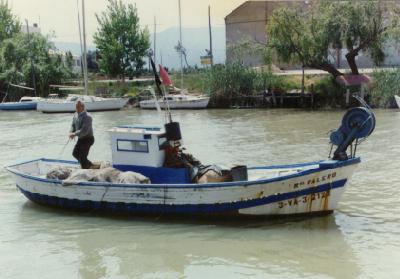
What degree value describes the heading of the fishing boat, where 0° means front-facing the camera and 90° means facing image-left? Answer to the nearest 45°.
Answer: approximately 270°

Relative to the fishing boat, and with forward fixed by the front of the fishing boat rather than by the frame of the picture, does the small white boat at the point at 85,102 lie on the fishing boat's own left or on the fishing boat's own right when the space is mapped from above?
on the fishing boat's own left
